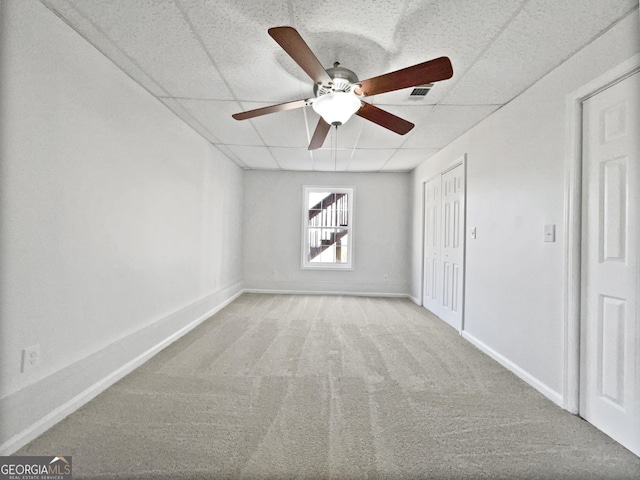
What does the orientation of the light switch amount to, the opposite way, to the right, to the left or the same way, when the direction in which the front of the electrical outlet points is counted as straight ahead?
the opposite way

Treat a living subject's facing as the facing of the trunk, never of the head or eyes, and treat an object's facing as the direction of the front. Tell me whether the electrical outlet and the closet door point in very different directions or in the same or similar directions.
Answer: very different directions

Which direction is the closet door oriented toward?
to the viewer's left

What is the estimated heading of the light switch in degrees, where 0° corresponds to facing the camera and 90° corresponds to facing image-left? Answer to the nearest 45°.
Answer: approximately 45°

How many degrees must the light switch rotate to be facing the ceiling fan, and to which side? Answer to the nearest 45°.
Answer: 0° — it already faces it

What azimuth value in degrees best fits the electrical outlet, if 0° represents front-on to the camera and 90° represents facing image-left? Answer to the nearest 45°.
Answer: approximately 315°

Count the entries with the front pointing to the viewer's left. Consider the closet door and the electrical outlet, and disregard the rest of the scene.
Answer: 1

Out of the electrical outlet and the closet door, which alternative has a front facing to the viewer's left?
the closet door

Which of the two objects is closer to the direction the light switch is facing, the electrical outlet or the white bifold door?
the electrical outlet

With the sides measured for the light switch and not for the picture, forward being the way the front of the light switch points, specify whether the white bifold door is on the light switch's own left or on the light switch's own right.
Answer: on the light switch's own right

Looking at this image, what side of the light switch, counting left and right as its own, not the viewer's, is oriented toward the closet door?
right

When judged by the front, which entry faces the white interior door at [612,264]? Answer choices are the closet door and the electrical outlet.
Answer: the electrical outlet

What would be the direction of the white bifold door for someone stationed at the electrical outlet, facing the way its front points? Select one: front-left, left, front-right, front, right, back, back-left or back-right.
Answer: front-left
